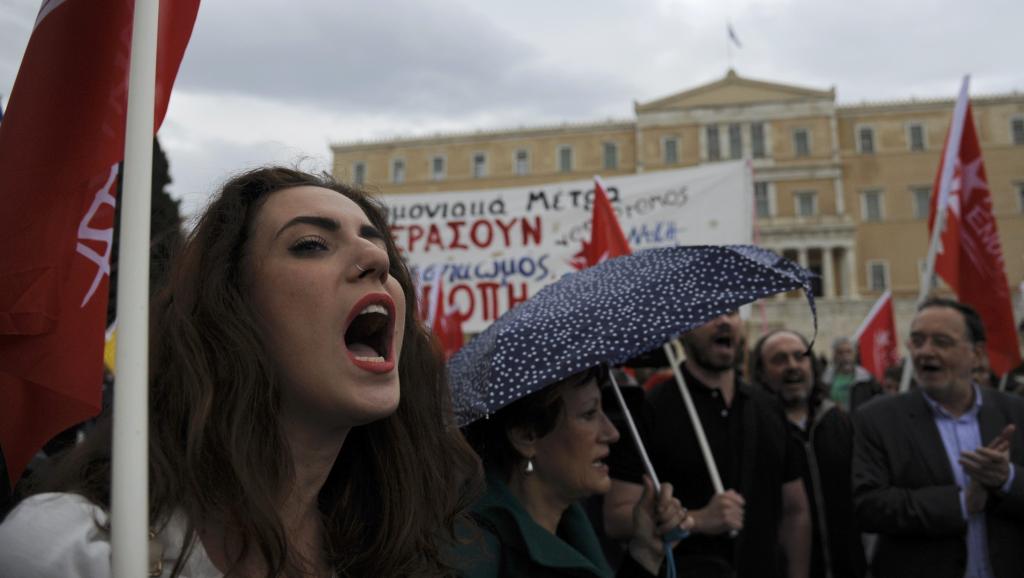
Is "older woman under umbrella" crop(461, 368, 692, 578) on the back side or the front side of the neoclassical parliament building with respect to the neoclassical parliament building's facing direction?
on the front side

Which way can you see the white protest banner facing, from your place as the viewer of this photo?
facing the viewer

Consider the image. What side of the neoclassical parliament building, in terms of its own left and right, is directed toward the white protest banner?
front

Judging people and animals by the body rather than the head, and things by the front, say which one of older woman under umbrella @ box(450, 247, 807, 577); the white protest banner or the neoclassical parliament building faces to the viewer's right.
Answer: the older woman under umbrella

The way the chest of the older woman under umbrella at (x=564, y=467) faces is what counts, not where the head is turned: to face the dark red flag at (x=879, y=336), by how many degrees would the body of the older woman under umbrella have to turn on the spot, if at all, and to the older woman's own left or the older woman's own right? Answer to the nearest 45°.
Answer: approximately 45° to the older woman's own left

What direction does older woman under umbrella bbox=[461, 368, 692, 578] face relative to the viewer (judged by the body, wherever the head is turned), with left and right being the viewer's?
facing to the right of the viewer

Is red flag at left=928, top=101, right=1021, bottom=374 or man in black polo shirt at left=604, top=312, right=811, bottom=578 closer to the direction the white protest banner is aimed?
the man in black polo shirt

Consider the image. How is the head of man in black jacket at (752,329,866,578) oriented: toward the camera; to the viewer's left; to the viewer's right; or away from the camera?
toward the camera

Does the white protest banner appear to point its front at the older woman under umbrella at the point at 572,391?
yes

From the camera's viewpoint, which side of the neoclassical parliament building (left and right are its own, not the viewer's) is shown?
front

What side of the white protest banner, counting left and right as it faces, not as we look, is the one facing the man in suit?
front

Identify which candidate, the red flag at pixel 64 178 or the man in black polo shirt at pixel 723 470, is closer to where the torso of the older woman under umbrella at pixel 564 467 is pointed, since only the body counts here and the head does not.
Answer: the man in black polo shirt

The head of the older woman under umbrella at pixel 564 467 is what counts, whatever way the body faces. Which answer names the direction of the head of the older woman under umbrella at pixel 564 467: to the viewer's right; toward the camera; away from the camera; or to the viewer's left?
to the viewer's right

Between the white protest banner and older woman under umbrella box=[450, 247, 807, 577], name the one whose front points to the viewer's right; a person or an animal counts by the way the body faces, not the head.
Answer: the older woman under umbrella
